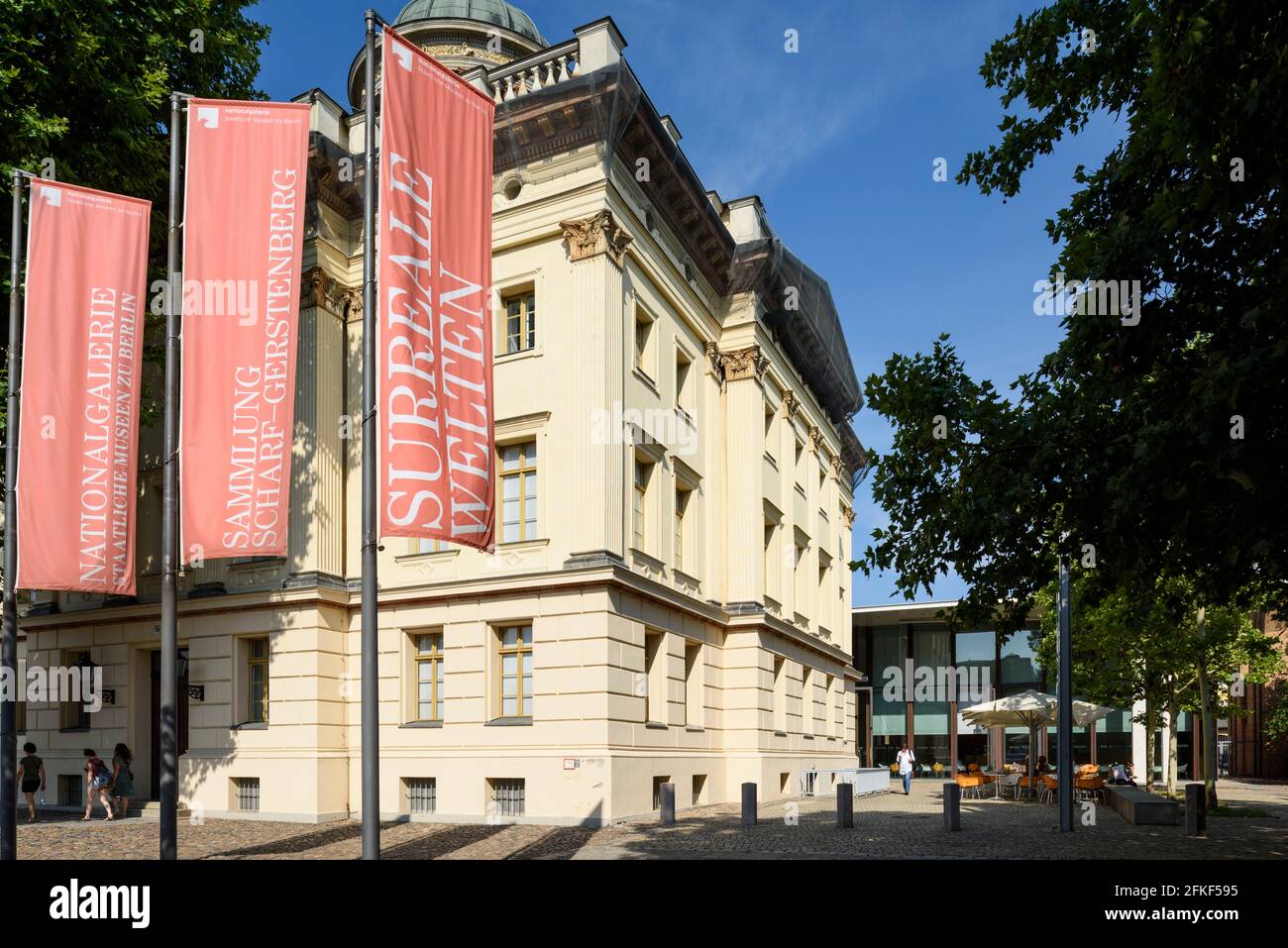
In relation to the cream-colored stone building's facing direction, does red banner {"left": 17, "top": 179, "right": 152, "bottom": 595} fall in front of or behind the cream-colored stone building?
in front

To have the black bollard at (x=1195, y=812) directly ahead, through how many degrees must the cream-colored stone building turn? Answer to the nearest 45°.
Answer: approximately 90° to its left

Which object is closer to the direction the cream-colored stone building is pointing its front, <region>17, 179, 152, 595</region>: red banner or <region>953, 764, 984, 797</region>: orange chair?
the red banner

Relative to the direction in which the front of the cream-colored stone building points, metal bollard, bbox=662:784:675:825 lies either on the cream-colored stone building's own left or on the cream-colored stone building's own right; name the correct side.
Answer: on the cream-colored stone building's own left

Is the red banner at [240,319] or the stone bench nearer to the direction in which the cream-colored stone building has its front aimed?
the red banner

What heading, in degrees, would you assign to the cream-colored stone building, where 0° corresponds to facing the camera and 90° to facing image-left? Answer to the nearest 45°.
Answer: approximately 45°

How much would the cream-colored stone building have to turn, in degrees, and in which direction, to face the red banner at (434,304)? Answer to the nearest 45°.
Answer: approximately 45° to its left
